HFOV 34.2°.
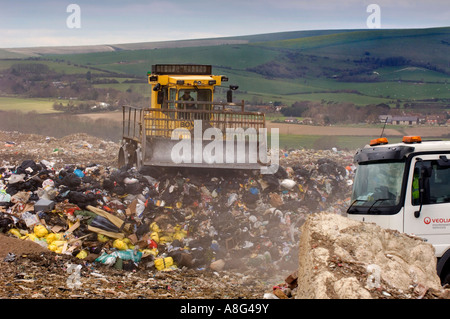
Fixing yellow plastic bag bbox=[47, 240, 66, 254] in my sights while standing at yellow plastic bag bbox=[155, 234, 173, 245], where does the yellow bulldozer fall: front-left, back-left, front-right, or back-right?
back-right

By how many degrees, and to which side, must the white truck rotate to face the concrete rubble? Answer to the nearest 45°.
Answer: approximately 45° to its left

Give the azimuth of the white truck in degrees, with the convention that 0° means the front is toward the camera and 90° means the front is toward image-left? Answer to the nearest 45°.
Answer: approximately 45°

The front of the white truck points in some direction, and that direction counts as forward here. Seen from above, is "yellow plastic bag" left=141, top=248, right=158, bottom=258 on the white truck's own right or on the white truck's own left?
on the white truck's own right

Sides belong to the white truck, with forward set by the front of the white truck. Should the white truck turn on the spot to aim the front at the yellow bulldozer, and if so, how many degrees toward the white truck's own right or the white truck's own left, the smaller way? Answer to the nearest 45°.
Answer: approximately 90° to the white truck's own right

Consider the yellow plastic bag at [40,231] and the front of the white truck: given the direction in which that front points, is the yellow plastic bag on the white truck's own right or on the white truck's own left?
on the white truck's own right
